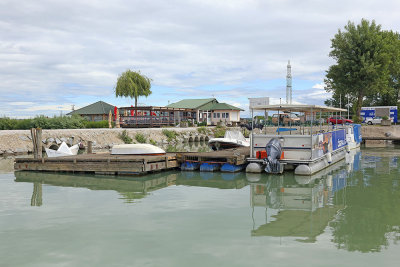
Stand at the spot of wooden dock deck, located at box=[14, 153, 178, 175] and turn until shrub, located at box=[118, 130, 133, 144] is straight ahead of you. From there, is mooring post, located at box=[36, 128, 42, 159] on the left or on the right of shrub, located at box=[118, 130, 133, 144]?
left

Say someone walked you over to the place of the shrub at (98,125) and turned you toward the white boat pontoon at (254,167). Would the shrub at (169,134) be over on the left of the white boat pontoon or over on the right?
left
